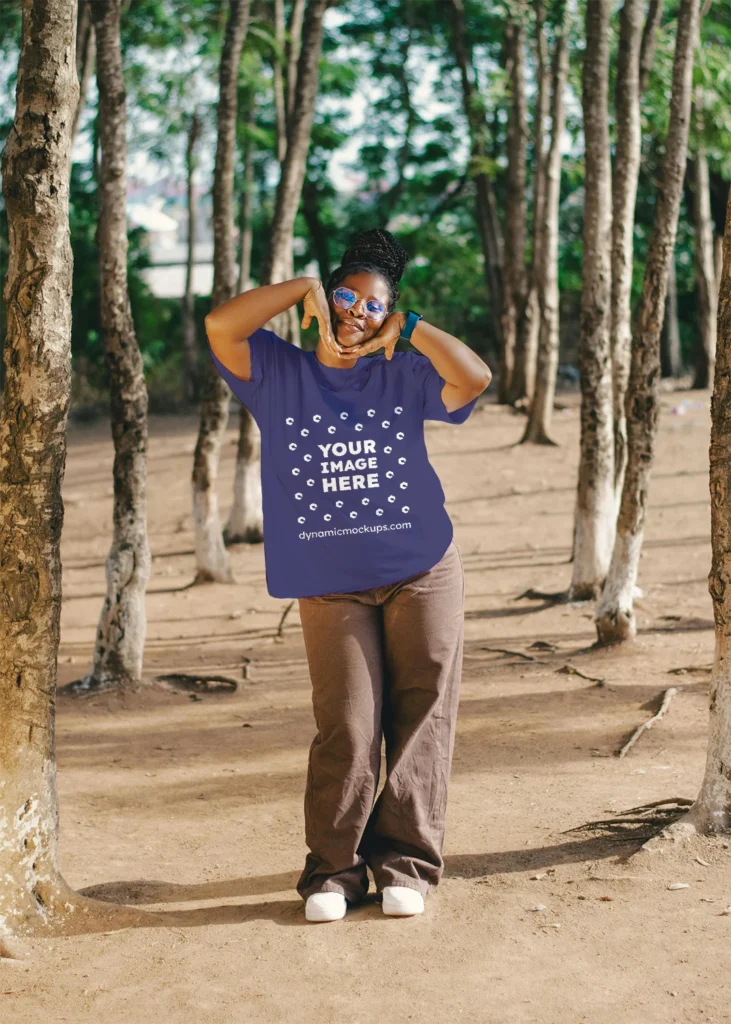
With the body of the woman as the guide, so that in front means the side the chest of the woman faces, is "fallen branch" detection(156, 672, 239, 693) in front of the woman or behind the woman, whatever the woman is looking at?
behind

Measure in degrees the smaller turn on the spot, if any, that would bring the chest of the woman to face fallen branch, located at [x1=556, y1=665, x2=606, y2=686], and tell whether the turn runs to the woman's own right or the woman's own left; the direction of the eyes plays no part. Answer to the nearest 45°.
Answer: approximately 180°

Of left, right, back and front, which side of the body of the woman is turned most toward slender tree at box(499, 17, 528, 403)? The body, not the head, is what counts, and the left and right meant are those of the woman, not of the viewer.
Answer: back

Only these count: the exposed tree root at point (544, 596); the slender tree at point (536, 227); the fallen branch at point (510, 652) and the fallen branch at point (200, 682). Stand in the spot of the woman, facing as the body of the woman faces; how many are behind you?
4

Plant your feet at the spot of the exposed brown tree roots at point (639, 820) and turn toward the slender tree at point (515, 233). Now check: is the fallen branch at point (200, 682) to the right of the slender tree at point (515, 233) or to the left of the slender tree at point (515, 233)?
left

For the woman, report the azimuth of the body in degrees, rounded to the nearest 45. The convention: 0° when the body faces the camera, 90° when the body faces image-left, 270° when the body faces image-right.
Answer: approximately 0°

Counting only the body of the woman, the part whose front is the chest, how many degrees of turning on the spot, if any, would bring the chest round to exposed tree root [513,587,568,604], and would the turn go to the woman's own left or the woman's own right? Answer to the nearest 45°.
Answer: approximately 180°

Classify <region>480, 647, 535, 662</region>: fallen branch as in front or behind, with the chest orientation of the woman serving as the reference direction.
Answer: behind

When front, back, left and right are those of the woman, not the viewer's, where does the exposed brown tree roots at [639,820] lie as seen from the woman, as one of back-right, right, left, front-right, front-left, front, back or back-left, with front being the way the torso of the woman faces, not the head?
back-left

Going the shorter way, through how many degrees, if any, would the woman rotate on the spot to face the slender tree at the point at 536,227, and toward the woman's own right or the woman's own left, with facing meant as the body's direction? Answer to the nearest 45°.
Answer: approximately 180°
